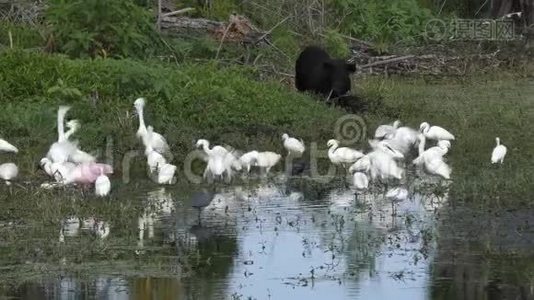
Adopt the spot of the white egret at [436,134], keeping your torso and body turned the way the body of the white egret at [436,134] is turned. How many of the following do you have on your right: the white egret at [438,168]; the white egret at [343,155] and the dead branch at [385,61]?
1

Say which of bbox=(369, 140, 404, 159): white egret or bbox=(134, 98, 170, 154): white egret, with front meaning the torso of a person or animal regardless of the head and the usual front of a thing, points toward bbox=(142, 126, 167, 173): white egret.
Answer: bbox=(369, 140, 404, 159): white egret

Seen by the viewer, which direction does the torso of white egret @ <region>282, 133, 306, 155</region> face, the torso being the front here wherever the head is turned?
to the viewer's left

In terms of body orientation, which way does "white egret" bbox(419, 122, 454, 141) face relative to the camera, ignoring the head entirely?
to the viewer's left

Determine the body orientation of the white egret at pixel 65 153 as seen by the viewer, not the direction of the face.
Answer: to the viewer's left

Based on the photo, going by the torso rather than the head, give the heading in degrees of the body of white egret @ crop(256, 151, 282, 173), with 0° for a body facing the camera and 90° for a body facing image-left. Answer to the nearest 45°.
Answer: approximately 90°

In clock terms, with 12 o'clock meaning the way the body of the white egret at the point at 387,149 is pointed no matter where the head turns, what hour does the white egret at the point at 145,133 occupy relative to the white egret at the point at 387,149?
the white egret at the point at 145,133 is roughly at 12 o'clock from the white egret at the point at 387,149.

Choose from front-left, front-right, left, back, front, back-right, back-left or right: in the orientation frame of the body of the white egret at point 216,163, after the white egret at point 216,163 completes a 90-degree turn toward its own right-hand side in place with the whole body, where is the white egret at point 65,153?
left

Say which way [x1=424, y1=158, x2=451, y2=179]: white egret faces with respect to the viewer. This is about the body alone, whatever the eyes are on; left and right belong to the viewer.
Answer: facing to the left of the viewer

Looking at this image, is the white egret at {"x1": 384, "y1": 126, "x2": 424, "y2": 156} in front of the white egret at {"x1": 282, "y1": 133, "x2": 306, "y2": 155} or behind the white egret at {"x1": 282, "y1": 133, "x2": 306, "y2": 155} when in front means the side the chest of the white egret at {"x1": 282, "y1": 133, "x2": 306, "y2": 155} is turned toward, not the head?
behind
